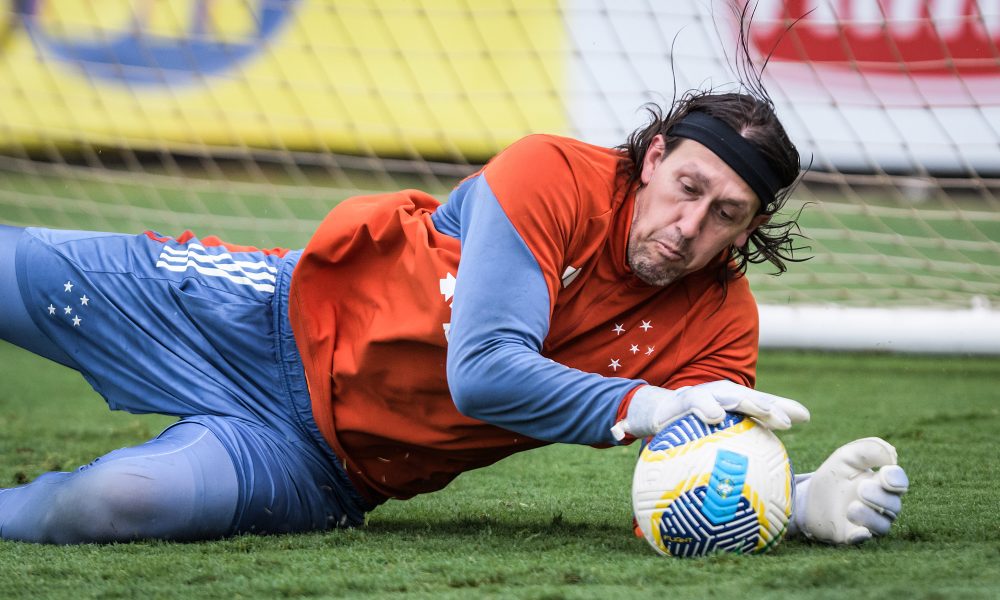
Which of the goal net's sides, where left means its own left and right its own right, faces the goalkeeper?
front

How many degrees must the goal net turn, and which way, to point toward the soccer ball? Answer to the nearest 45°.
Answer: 0° — it already faces it

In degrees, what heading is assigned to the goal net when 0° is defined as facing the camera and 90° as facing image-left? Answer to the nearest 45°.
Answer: approximately 0°
